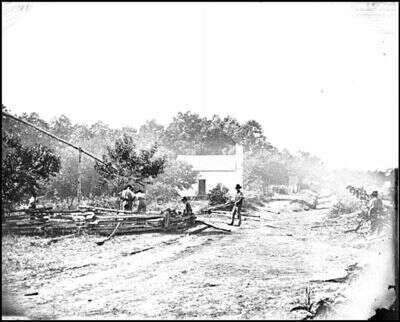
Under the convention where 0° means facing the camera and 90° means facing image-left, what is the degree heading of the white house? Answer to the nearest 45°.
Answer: approximately 0°

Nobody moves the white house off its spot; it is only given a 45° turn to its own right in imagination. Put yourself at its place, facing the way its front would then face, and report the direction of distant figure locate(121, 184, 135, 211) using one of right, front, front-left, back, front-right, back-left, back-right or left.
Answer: front

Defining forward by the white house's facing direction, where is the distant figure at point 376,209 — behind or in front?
in front
